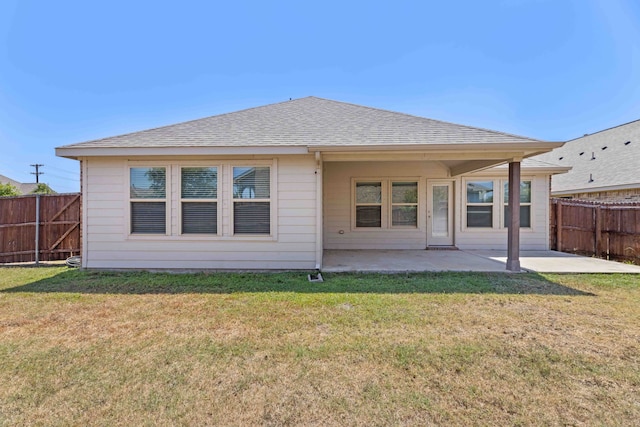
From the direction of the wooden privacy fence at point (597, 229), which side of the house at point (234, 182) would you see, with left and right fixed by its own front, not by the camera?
right

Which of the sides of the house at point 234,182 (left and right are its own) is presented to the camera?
back

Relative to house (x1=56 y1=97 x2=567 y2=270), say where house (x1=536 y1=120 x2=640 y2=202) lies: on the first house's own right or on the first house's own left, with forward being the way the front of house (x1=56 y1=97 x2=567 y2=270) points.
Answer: on the first house's own right

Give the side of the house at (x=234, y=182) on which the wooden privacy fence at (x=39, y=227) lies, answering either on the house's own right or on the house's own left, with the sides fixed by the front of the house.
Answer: on the house's own left

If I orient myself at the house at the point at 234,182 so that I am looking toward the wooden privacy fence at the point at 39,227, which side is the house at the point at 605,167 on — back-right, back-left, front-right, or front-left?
back-right
